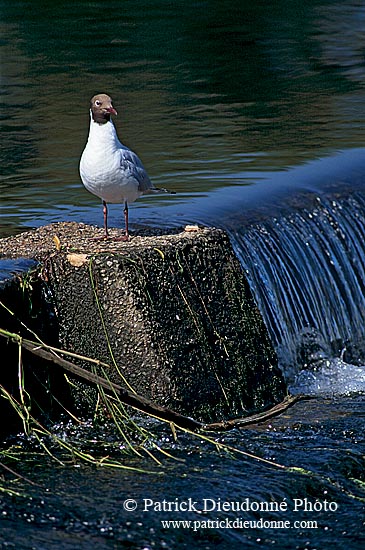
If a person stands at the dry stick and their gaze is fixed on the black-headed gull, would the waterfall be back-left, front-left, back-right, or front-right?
front-right

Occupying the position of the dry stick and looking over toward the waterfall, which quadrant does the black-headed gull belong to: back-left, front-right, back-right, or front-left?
front-left

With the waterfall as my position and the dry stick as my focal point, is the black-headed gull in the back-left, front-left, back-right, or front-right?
front-right

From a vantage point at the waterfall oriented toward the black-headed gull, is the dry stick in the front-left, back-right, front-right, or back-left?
front-left

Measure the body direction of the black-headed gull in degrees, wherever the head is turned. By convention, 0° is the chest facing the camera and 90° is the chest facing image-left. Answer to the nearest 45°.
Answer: approximately 45°
